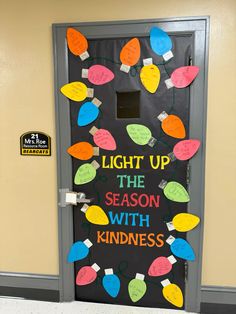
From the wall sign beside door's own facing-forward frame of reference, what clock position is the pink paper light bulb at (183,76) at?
The pink paper light bulb is roughly at 10 o'clock from the wall sign beside door.

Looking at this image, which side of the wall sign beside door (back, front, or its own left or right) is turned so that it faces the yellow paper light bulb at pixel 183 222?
left

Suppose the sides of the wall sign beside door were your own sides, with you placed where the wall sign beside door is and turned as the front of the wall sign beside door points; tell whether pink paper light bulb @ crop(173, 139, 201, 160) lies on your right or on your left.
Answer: on your left

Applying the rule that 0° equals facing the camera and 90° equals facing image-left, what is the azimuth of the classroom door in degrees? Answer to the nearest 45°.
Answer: approximately 0°

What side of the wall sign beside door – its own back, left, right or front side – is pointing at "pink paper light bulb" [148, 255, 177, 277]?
left

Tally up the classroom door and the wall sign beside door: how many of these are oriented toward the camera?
2

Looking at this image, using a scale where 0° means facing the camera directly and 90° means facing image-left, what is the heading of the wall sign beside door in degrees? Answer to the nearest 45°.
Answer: approximately 0°
